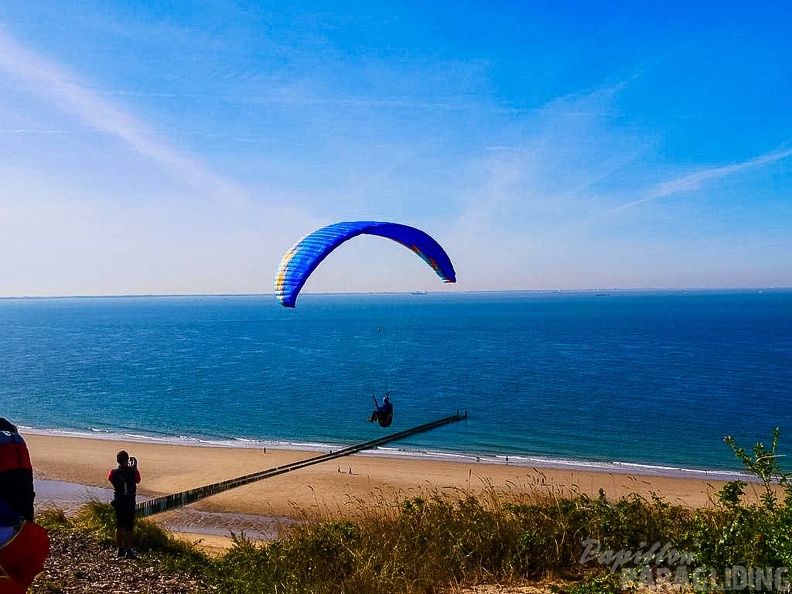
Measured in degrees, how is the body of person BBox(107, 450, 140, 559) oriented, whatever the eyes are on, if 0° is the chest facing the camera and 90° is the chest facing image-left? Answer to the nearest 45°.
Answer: approximately 225°

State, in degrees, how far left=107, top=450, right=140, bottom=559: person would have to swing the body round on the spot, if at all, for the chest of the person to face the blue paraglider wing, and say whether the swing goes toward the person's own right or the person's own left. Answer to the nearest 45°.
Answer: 0° — they already face it

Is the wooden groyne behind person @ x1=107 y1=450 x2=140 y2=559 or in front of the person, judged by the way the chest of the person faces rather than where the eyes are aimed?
in front
